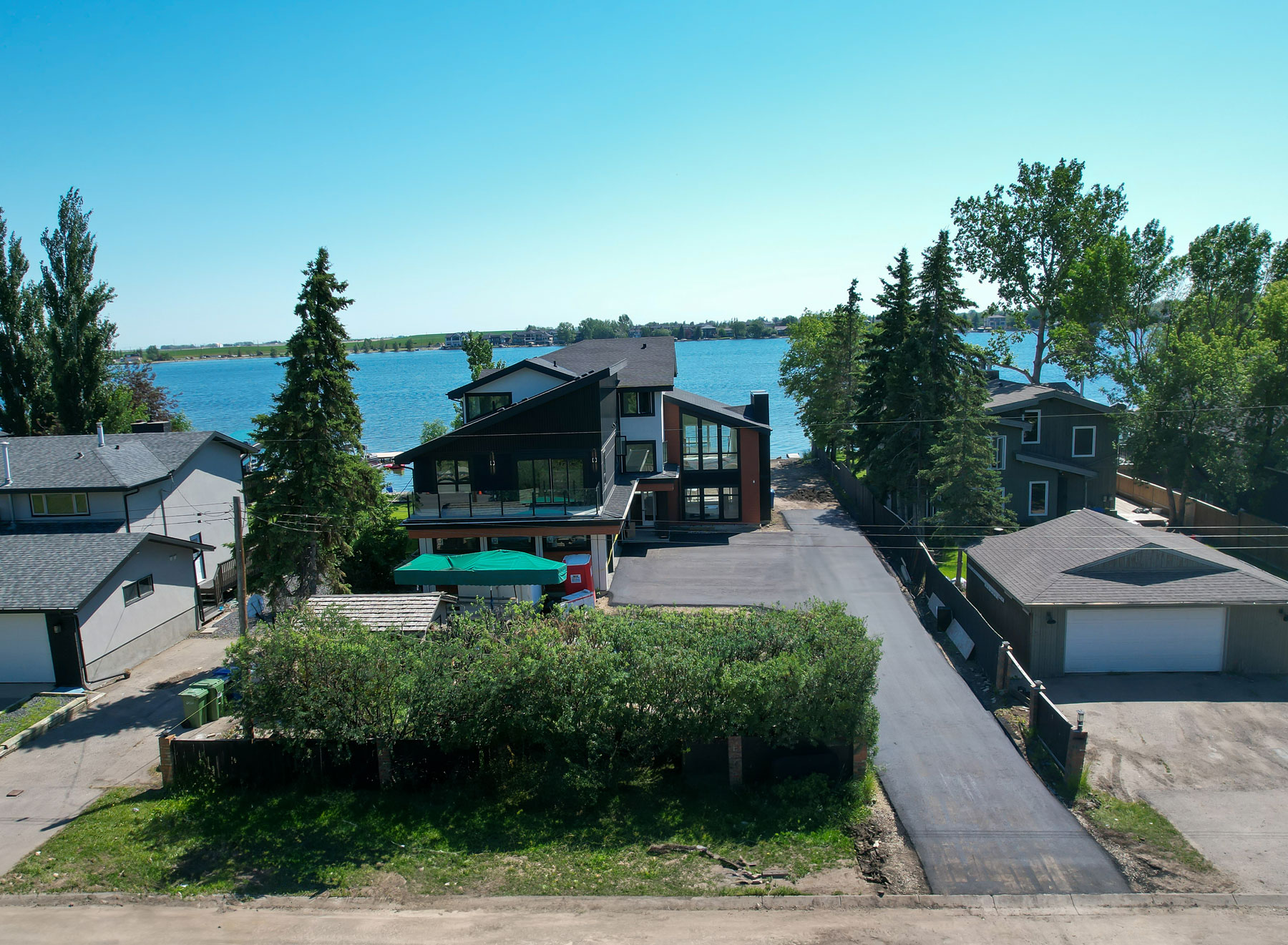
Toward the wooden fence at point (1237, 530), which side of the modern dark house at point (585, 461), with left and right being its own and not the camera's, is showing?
left

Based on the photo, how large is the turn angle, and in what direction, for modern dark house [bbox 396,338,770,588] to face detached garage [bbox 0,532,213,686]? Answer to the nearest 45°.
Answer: approximately 45° to its right

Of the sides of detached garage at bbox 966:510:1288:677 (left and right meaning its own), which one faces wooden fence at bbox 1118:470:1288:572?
back

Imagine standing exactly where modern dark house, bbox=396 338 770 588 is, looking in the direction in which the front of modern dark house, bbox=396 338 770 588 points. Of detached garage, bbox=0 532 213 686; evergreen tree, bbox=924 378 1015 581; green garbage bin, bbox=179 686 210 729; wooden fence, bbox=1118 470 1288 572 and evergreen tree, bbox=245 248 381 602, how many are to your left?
2

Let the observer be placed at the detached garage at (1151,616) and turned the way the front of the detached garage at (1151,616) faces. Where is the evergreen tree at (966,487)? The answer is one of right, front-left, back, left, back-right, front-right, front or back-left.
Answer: back-right

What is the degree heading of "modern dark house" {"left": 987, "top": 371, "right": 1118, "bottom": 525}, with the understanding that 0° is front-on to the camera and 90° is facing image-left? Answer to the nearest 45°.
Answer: approximately 0°

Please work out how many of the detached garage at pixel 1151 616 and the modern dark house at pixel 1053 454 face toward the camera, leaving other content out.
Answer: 2

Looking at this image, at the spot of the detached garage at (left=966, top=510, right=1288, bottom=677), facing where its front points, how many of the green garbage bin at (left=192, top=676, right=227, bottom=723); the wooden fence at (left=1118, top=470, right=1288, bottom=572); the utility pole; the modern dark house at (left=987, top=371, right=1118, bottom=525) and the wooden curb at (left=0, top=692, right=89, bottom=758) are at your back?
2

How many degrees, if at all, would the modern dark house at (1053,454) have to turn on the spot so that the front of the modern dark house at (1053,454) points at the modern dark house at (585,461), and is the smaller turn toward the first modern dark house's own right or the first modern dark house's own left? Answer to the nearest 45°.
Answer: approximately 45° to the first modern dark house's own right

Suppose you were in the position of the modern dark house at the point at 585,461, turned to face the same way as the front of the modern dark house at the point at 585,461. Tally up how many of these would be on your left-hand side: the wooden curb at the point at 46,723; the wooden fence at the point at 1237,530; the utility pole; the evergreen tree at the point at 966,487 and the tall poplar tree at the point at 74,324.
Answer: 2

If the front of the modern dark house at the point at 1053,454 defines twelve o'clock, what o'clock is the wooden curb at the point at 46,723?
The wooden curb is roughly at 1 o'clock from the modern dark house.

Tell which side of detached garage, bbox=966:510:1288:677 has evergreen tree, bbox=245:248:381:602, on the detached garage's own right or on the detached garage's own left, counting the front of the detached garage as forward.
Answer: on the detached garage's own right

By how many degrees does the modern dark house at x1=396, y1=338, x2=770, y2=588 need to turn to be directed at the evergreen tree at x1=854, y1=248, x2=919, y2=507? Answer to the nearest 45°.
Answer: approximately 135° to its left
